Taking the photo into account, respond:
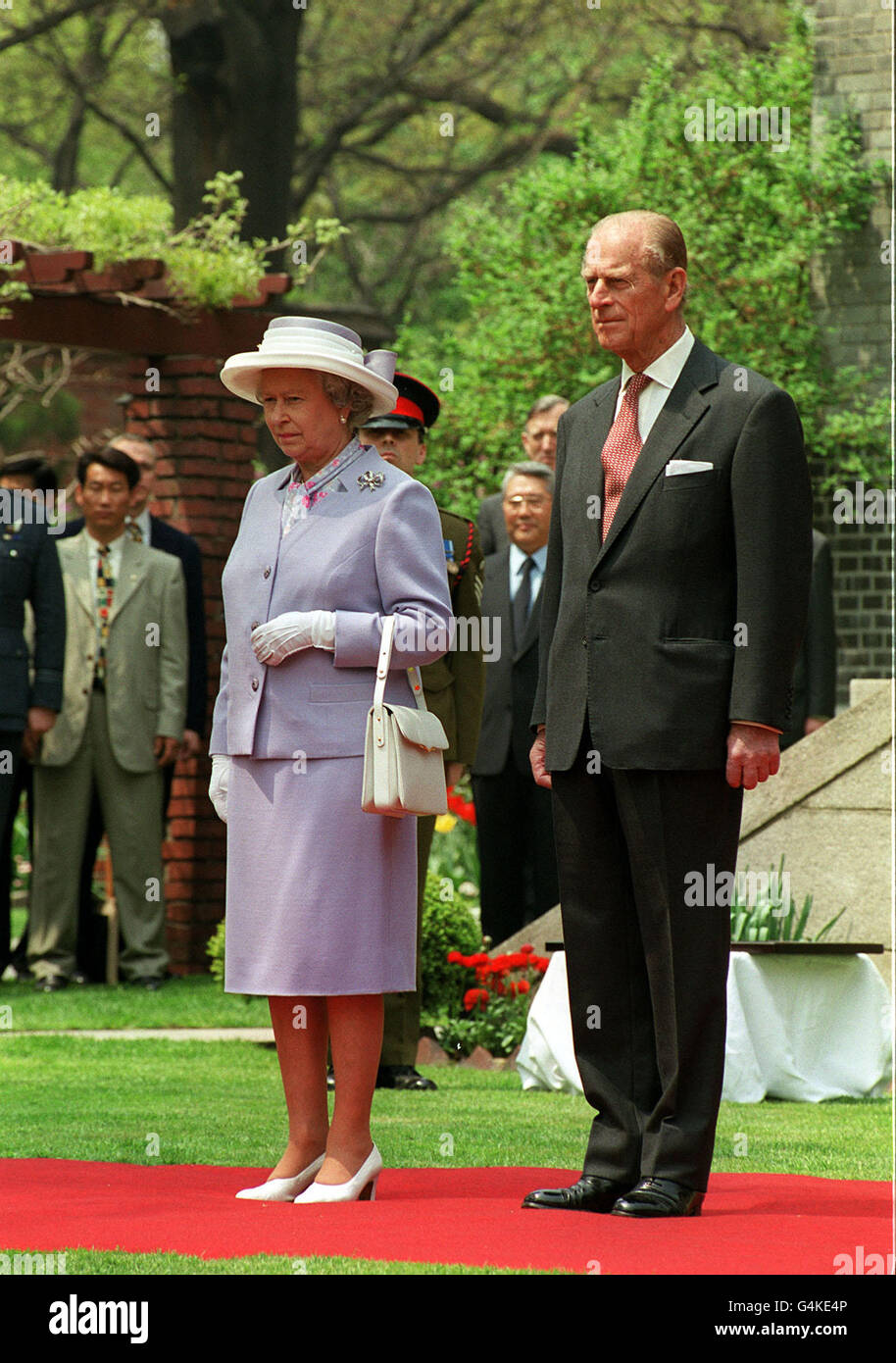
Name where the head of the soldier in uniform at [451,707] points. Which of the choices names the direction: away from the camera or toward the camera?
toward the camera

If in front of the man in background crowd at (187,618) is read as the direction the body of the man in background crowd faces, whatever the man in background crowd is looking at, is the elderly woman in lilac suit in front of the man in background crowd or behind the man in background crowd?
in front

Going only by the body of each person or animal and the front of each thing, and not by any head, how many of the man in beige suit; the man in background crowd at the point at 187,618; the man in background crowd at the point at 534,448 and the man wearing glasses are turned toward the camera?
4

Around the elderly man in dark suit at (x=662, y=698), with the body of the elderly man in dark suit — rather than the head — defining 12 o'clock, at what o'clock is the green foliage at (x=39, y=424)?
The green foliage is roughly at 4 o'clock from the elderly man in dark suit.

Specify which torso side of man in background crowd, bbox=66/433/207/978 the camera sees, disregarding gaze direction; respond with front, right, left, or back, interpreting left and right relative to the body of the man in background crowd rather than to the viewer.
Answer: front

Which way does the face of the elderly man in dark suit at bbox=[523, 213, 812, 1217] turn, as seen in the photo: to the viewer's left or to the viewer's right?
to the viewer's left

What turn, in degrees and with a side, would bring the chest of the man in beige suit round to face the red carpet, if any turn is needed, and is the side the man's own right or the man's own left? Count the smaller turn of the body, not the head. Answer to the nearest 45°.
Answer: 0° — they already face it

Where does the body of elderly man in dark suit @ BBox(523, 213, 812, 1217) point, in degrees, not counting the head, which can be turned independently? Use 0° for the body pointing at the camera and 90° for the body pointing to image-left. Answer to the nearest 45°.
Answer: approximately 45°

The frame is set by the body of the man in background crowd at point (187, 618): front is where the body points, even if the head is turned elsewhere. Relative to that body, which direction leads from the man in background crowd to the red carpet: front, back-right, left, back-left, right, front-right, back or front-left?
front

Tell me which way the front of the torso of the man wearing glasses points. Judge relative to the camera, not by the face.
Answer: toward the camera

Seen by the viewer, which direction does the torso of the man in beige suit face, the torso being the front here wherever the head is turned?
toward the camera

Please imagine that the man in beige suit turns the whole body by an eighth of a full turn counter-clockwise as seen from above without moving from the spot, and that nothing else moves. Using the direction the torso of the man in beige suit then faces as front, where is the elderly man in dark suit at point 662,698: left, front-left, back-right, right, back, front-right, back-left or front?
front-right

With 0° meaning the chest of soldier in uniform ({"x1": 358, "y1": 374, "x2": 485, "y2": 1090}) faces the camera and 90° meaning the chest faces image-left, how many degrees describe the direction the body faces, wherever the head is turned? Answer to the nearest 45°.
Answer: approximately 45°

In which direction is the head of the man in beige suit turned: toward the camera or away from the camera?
toward the camera
